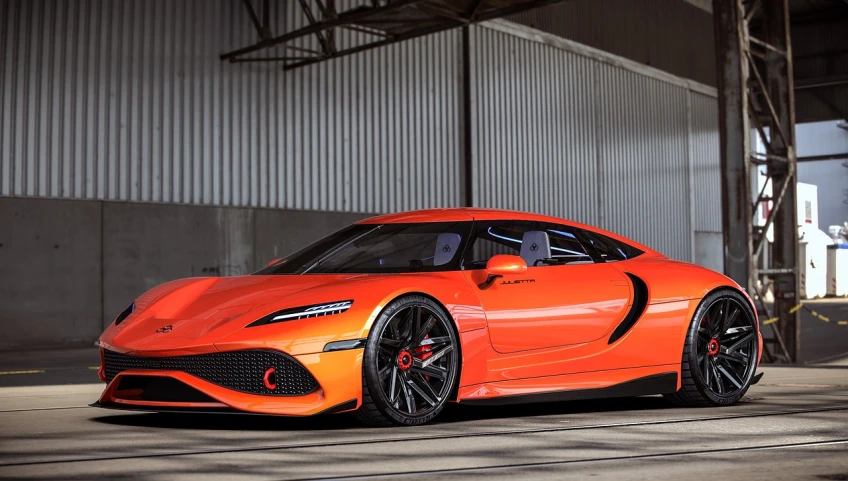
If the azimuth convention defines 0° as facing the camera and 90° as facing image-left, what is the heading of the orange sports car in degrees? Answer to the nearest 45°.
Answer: approximately 45°

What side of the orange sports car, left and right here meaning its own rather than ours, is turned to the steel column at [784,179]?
back

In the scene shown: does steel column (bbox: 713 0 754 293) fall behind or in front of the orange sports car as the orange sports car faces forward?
behind

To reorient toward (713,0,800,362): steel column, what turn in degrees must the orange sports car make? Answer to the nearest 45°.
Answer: approximately 180°
